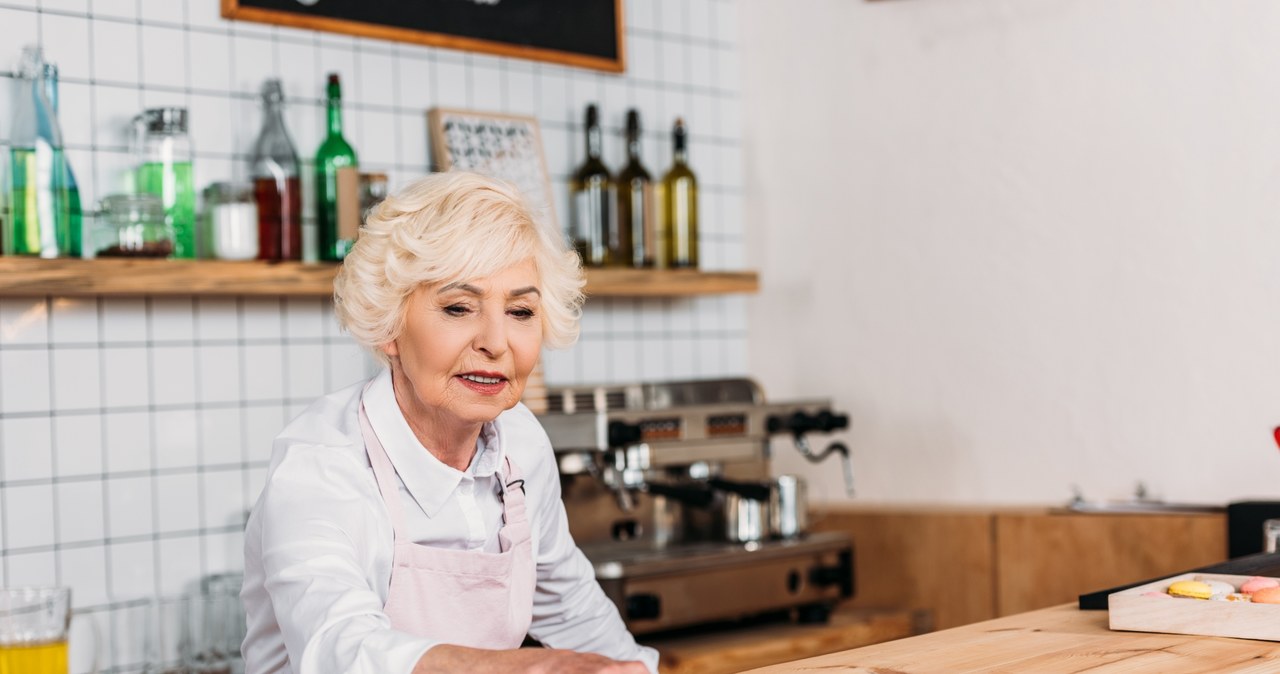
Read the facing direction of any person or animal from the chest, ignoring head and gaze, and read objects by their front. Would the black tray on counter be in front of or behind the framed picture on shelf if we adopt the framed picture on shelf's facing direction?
in front

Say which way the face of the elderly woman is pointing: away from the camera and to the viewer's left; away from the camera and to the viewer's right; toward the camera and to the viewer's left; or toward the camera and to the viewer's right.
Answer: toward the camera and to the viewer's right

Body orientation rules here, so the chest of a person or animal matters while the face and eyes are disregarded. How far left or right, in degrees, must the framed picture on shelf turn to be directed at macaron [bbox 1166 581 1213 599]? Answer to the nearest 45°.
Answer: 0° — it already faces it

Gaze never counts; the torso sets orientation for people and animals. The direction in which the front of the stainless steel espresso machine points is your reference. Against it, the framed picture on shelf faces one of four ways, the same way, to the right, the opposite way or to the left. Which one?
the same way

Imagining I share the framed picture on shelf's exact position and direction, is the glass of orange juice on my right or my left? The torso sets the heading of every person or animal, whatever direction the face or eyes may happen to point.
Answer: on my right

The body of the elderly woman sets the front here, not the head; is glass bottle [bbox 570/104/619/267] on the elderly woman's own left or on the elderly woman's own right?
on the elderly woman's own left

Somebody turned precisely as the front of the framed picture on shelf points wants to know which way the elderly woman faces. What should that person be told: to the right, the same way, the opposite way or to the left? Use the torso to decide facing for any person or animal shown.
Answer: the same way

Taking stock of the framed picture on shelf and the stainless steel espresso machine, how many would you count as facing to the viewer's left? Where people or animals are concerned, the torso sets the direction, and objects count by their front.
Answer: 0

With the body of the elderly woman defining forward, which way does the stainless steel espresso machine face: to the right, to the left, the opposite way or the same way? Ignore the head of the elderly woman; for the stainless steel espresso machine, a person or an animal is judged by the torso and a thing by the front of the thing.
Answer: the same way

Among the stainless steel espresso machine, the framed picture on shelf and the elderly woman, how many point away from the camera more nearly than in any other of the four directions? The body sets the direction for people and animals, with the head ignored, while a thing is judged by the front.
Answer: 0

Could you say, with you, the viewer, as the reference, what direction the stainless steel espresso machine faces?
facing the viewer and to the right of the viewer

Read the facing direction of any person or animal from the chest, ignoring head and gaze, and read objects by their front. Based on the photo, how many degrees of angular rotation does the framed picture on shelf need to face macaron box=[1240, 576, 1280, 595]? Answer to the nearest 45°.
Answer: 0° — it already faces it
